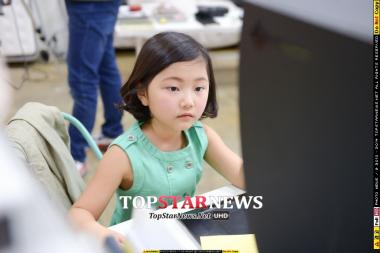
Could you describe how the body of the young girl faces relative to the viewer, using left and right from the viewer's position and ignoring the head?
facing the viewer and to the right of the viewer

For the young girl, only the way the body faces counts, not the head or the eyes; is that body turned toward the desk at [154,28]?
no

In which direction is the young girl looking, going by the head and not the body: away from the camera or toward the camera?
toward the camera
